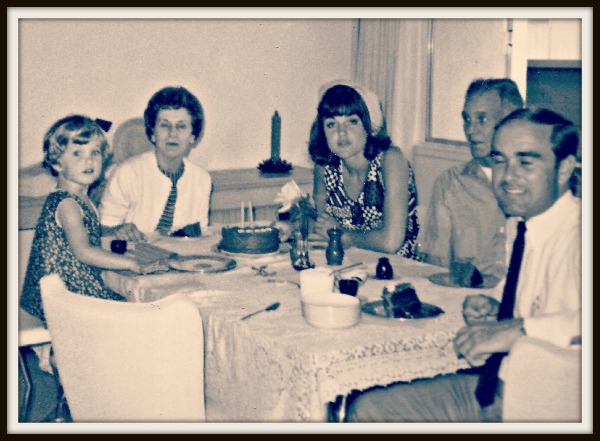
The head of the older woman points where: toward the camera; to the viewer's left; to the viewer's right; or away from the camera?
toward the camera

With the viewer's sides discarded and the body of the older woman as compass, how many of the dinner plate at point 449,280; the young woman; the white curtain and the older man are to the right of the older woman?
0

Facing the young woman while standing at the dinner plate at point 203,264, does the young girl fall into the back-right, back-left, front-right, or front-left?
back-left

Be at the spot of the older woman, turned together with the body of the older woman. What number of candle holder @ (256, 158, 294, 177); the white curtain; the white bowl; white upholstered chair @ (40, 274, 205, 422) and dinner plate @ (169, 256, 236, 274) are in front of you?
3

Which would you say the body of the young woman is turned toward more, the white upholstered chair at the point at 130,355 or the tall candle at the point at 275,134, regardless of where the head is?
the white upholstered chair

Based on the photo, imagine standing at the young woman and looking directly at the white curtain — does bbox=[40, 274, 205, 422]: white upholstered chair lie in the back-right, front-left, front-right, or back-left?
back-left

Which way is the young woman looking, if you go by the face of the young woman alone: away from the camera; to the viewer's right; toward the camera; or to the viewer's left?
toward the camera

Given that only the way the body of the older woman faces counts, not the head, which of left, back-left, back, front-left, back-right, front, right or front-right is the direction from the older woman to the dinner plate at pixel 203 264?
front

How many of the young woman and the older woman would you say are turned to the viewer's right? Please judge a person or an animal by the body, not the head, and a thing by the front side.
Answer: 0

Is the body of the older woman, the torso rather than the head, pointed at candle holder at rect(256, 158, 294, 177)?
no

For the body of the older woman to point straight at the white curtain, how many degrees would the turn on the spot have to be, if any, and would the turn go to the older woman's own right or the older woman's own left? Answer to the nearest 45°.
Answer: approximately 135° to the older woman's own left

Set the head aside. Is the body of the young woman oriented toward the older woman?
no

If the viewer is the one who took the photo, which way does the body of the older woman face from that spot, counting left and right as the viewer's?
facing the viewer

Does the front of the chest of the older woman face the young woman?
no

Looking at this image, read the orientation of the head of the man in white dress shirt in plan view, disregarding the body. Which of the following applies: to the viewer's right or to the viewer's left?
to the viewer's left
